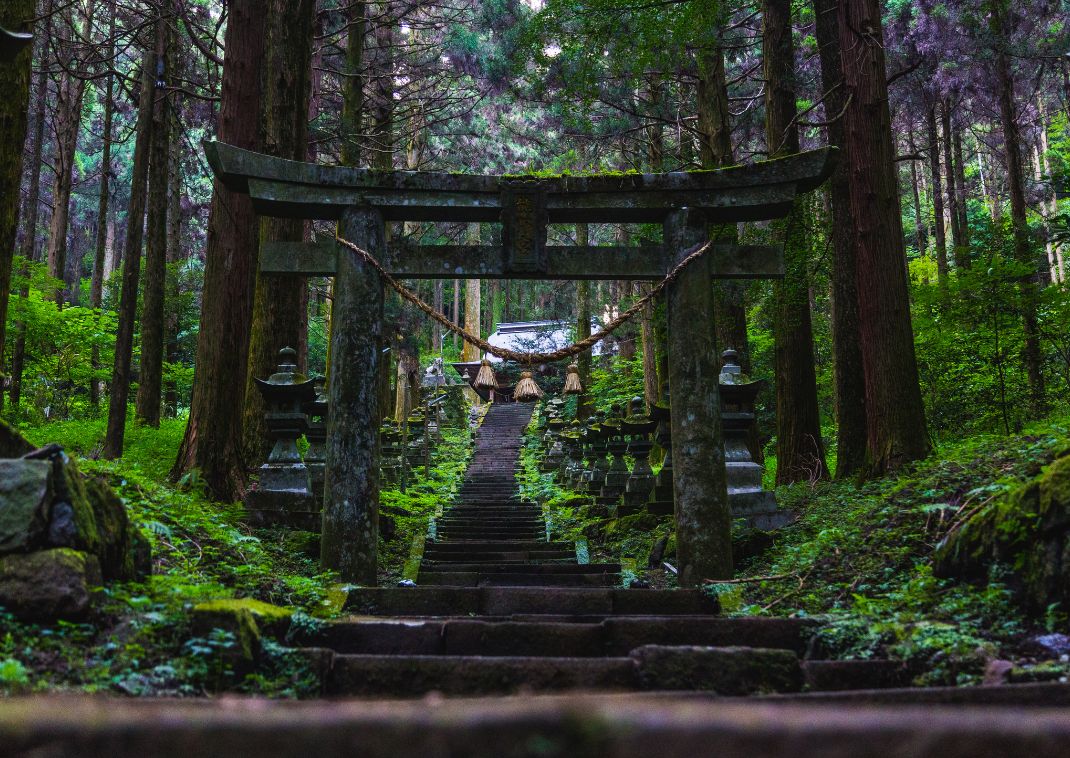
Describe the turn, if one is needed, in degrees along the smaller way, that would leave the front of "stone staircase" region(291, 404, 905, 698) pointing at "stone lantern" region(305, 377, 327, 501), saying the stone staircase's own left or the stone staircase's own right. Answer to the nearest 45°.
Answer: approximately 135° to the stone staircase's own right

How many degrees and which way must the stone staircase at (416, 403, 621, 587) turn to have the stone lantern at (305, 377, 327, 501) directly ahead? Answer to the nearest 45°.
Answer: approximately 45° to its right

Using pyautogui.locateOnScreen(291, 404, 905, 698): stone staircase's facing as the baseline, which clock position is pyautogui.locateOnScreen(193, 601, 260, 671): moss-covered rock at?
The moss-covered rock is roughly at 2 o'clock from the stone staircase.

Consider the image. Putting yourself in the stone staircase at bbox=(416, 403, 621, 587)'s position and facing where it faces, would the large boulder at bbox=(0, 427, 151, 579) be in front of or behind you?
in front

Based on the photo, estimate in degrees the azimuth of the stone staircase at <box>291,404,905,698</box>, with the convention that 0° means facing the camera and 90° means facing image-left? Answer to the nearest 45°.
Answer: approximately 0°

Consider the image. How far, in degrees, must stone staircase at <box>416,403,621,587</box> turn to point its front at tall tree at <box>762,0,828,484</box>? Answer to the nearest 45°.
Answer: approximately 90° to its left

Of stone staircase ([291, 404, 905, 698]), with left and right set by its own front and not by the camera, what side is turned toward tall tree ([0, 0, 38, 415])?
right

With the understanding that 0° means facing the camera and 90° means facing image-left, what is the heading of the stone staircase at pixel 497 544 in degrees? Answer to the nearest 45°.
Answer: approximately 0°

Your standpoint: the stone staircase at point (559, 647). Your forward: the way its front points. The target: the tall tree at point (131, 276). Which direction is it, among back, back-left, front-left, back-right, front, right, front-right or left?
back-right

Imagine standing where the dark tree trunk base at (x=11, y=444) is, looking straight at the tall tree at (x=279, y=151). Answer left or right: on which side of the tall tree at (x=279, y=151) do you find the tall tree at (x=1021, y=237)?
right

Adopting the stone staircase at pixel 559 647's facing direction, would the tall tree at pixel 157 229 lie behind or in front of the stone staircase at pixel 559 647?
behind

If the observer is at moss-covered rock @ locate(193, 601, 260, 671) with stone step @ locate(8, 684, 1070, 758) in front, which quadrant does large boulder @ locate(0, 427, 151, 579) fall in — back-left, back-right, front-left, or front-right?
back-right
